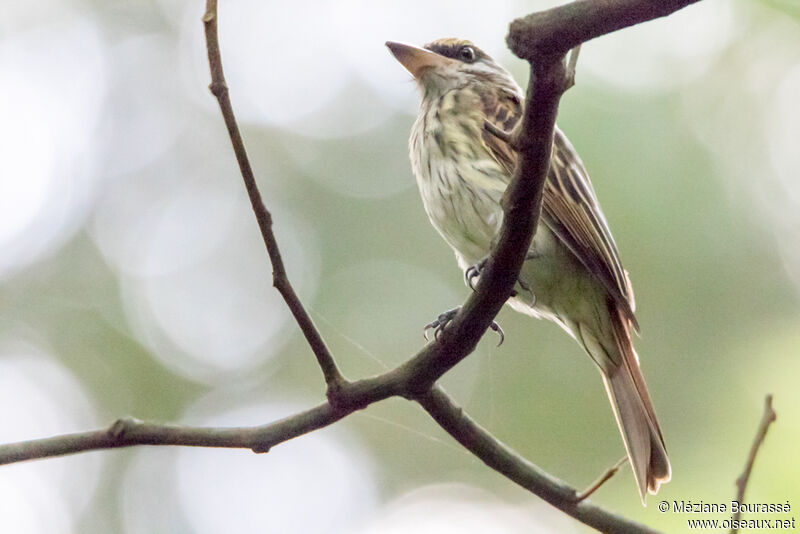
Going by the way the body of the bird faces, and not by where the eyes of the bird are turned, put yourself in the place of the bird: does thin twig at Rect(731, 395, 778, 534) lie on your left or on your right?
on your left

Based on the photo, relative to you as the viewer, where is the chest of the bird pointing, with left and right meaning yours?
facing the viewer and to the left of the viewer

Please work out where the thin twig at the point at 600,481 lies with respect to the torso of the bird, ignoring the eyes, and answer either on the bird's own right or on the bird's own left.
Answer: on the bird's own left
